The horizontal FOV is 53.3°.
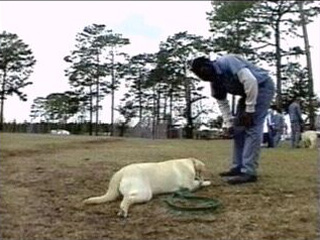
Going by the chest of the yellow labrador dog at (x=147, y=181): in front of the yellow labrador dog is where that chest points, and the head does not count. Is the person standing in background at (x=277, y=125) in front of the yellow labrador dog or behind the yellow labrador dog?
in front

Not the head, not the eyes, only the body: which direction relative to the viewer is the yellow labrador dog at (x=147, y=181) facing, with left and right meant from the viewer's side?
facing away from the viewer and to the right of the viewer

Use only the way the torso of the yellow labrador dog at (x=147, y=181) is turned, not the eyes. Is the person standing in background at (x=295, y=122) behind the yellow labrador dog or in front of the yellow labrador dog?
in front

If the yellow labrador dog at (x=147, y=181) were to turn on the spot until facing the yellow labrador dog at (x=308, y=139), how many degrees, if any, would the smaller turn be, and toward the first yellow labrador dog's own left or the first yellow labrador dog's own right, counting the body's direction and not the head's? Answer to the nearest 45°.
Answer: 0° — it already faces it
